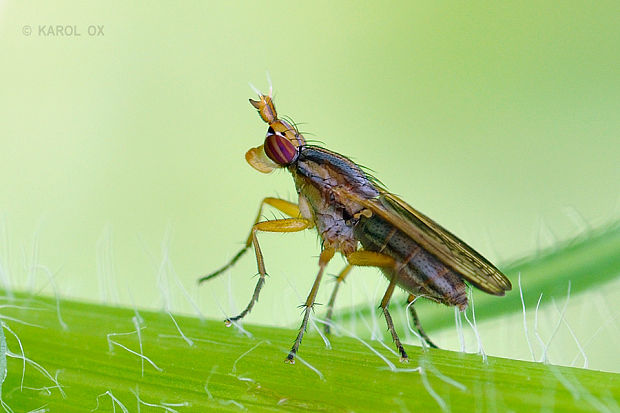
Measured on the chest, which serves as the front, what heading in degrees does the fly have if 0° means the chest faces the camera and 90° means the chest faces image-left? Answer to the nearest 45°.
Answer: approximately 90°
